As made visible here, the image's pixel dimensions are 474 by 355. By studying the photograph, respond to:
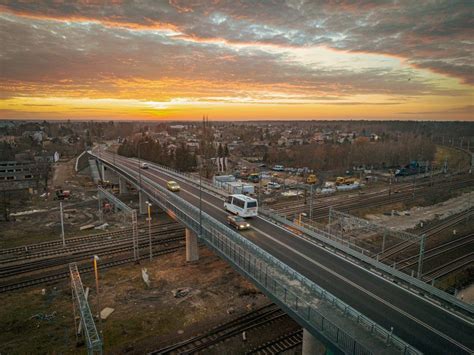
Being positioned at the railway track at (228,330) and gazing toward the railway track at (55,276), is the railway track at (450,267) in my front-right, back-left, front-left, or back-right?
back-right

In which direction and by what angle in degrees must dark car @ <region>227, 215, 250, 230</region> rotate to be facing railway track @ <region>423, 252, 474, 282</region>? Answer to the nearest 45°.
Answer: approximately 45° to its left

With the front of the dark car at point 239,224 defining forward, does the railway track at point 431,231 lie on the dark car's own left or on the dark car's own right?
on the dark car's own left

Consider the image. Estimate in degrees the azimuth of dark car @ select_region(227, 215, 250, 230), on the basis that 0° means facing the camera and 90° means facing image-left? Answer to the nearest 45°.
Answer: approximately 315°
